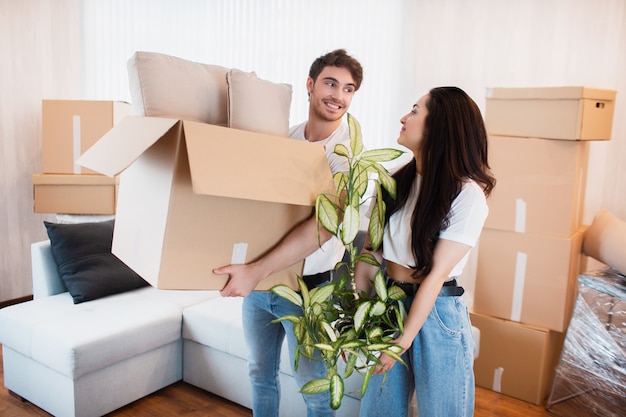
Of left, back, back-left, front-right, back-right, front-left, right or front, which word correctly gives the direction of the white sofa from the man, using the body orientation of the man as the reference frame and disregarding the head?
right

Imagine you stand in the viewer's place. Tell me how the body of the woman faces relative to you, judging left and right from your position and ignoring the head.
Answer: facing to the left of the viewer

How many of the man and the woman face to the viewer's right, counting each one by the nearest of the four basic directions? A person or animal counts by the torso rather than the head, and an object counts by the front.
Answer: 0

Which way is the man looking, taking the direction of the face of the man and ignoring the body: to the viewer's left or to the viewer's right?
to the viewer's right

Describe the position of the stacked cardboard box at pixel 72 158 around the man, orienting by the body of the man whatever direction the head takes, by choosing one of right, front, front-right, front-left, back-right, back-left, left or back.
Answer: right

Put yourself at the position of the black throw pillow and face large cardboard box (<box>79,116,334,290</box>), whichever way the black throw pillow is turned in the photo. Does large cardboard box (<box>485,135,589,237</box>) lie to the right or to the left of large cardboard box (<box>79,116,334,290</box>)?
left

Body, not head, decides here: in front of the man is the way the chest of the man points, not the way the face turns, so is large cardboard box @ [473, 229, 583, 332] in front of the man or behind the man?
behind

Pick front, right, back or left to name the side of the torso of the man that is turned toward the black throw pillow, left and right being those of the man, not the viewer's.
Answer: right

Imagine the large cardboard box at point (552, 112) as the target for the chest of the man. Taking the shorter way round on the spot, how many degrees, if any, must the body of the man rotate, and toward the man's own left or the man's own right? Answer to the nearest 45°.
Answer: approximately 180°

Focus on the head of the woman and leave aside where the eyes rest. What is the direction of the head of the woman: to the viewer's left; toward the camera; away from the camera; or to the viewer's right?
to the viewer's left
